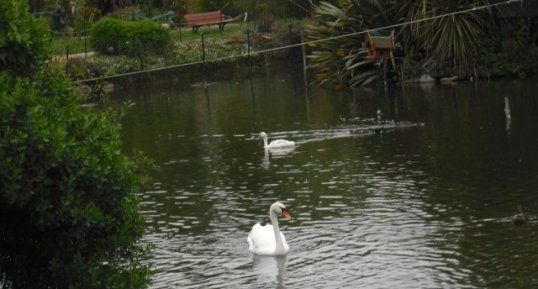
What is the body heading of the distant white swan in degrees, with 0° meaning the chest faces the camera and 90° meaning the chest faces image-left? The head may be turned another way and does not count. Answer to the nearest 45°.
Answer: approximately 90°

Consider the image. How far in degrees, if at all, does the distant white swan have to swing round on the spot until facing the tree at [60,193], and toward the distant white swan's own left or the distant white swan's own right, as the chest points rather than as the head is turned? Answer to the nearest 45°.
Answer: approximately 90° to the distant white swan's own left

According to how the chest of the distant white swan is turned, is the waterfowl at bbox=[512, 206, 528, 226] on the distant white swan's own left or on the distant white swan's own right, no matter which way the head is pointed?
on the distant white swan's own left

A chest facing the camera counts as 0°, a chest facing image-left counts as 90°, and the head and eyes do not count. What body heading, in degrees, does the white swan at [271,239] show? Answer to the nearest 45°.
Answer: approximately 315°

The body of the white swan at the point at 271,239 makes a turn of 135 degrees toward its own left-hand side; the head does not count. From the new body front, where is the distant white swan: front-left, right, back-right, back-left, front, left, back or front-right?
front

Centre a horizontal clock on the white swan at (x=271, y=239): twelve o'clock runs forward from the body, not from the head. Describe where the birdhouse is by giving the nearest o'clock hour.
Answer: The birdhouse is roughly at 8 o'clock from the white swan.
